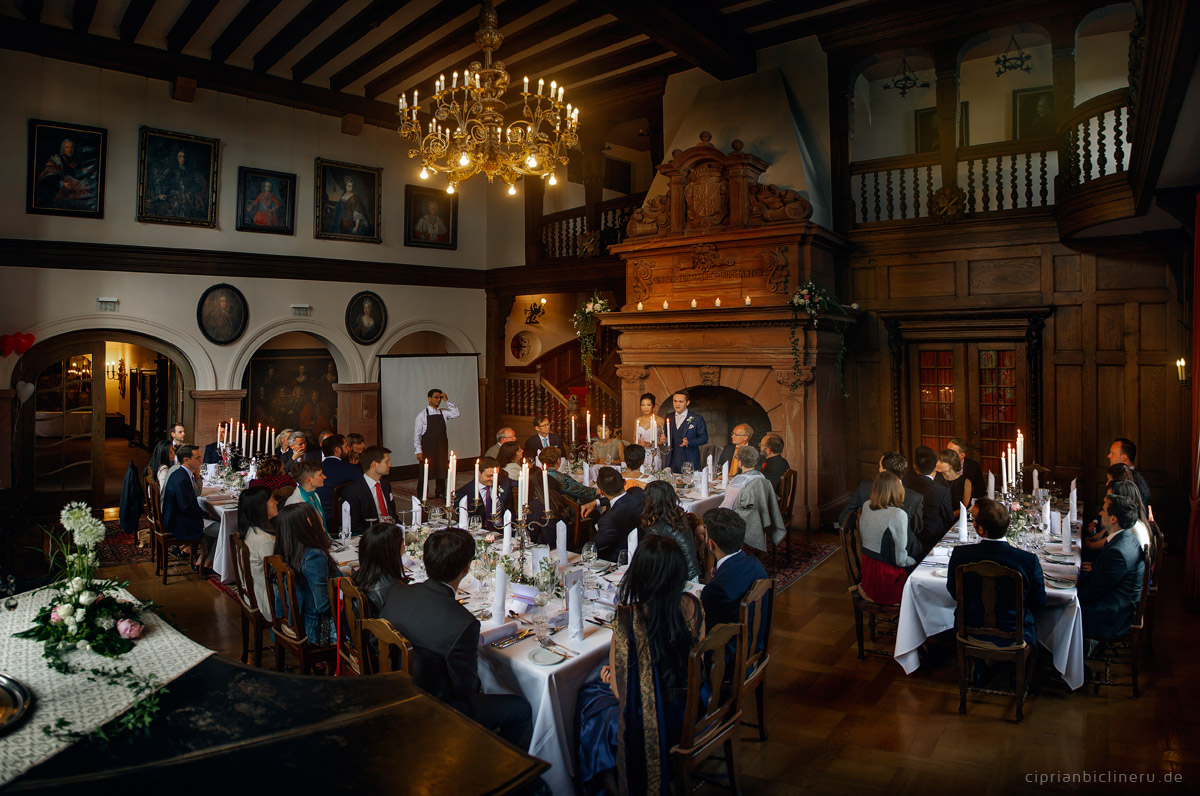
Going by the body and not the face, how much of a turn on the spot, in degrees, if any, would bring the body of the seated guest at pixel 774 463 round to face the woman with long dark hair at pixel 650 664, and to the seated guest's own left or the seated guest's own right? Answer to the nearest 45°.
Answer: approximately 135° to the seated guest's own left

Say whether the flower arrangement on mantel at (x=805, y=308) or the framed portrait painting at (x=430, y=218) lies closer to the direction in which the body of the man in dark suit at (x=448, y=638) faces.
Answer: the flower arrangement on mantel

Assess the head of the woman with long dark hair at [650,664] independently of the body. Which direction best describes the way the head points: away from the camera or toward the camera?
away from the camera

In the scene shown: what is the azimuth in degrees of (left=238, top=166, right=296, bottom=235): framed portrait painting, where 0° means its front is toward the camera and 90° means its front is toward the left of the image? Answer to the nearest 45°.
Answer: approximately 315°

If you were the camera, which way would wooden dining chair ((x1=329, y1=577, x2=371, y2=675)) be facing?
facing away from the viewer and to the right of the viewer

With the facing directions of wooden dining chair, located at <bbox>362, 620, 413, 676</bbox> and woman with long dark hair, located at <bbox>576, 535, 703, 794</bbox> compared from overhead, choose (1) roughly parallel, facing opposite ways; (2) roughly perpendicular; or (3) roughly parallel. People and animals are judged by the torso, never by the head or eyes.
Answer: roughly perpendicular

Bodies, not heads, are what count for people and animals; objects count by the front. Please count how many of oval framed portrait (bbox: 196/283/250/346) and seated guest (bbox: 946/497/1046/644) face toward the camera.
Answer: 1

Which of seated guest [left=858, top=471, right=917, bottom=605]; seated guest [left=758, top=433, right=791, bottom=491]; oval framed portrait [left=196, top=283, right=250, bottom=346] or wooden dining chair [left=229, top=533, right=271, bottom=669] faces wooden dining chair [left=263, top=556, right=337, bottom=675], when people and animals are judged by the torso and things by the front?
the oval framed portrait

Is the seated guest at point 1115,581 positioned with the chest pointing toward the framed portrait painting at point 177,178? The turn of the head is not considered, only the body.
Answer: yes

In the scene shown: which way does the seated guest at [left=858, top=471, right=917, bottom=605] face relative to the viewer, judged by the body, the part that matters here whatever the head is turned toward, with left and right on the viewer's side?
facing away from the viewer and to the right of the viewer

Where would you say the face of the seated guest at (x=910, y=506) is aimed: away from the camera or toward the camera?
away from the camera

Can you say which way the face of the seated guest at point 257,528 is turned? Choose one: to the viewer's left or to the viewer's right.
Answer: to the viewer's right
